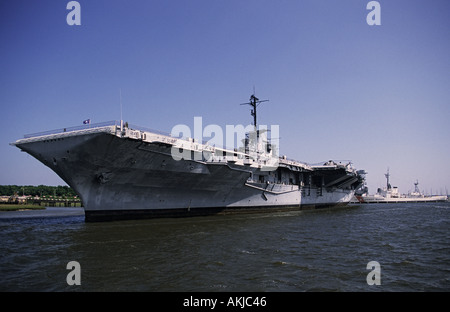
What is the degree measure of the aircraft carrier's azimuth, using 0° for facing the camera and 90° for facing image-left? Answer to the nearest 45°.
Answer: approximately 45°
